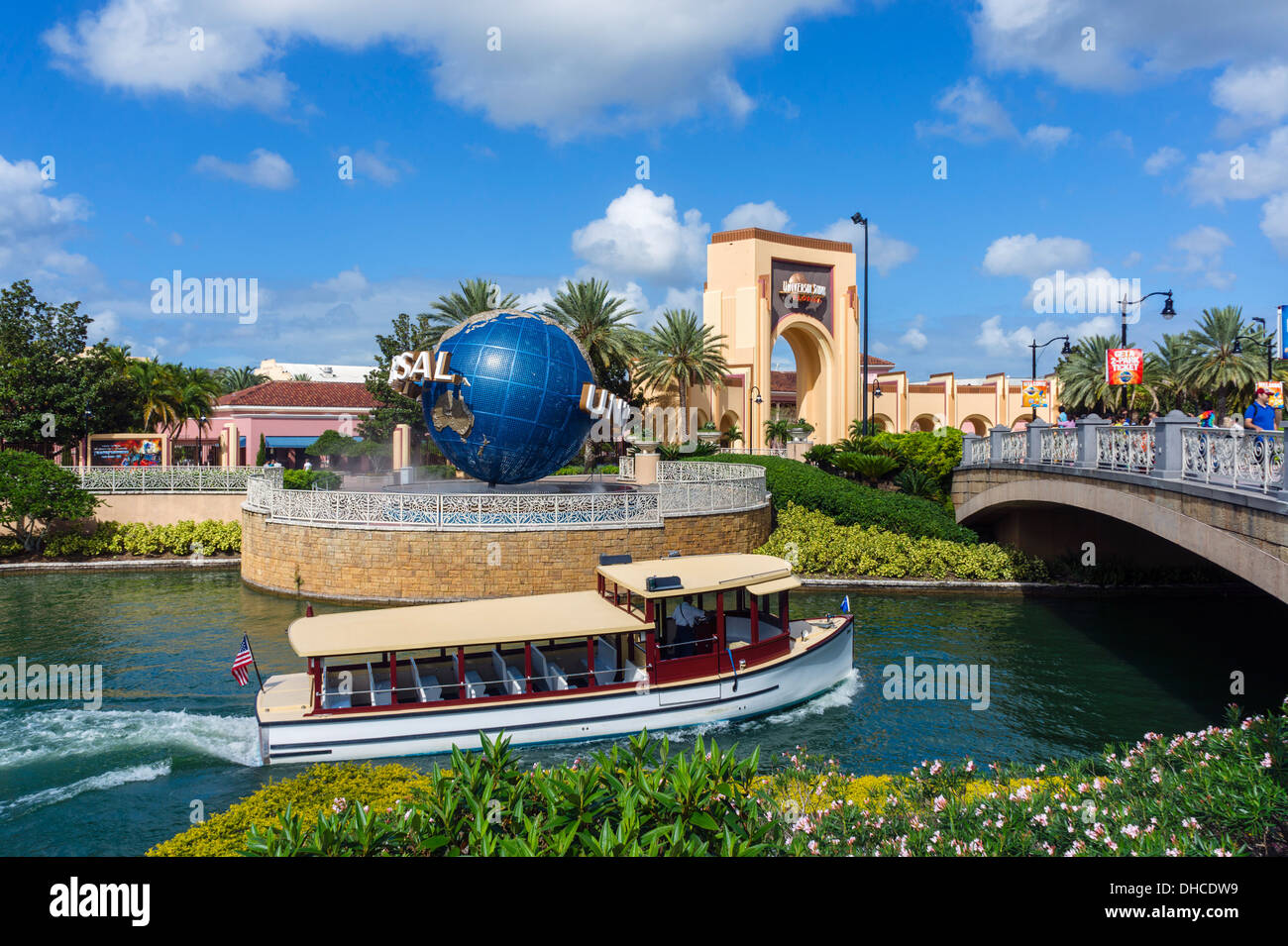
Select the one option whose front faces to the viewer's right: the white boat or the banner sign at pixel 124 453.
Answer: the white boat

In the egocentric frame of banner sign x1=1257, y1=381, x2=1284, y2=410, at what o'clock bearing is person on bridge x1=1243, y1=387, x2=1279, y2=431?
The person on bridge is roughly at 12 o'clock from the banner sign.

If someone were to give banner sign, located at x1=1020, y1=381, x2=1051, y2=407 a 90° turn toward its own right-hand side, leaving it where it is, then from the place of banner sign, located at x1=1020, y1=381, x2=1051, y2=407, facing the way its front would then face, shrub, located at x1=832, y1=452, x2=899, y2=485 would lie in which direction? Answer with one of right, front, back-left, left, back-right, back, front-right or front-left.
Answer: front-right

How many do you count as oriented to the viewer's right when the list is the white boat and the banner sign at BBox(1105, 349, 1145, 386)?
1

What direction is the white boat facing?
to the viewer's right

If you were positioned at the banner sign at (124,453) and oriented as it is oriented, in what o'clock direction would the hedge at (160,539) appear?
The hedge is roughly at 12 o'clock from the banner sign.

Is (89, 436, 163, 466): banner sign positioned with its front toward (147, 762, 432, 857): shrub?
yes

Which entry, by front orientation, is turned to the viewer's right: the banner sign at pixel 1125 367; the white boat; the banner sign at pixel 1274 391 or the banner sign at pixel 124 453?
the white boat

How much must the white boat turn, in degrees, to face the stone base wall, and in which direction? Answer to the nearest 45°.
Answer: approximately 90° to its left
